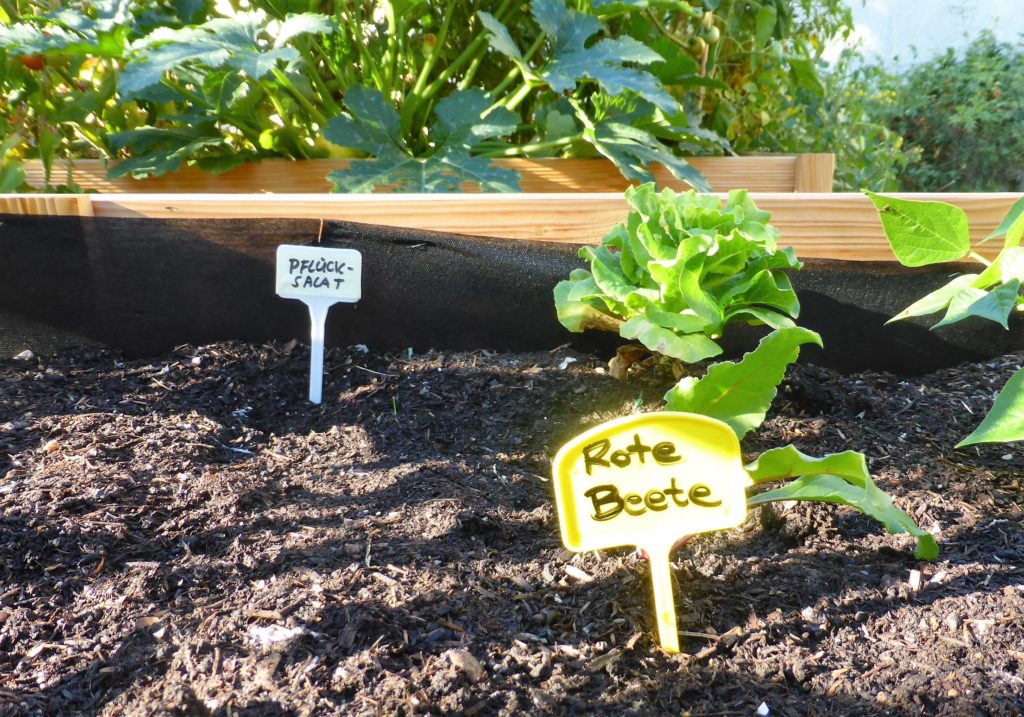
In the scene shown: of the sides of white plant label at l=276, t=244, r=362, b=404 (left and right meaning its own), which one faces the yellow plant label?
front

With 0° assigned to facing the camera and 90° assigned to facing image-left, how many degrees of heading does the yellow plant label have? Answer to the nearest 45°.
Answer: approximately 0°

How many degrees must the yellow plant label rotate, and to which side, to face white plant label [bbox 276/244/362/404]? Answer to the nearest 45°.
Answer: approximately 135° to its right

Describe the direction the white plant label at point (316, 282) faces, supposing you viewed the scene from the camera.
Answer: facing the viewer

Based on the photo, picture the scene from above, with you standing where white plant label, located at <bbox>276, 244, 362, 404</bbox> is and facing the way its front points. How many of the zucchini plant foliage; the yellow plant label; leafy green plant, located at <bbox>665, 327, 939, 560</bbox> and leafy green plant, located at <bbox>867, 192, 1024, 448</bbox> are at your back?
1

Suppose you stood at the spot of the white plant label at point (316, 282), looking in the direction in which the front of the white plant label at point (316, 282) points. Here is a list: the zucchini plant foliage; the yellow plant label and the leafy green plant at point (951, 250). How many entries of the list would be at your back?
1

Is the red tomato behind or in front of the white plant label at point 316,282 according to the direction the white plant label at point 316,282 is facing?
behind

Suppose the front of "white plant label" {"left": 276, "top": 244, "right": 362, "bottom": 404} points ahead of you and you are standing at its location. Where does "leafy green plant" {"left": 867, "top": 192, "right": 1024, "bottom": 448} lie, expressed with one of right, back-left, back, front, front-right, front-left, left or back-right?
front-left

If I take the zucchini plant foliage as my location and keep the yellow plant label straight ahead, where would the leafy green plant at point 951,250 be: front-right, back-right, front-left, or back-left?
front-left

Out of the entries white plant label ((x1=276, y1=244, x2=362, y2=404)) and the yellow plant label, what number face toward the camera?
2
